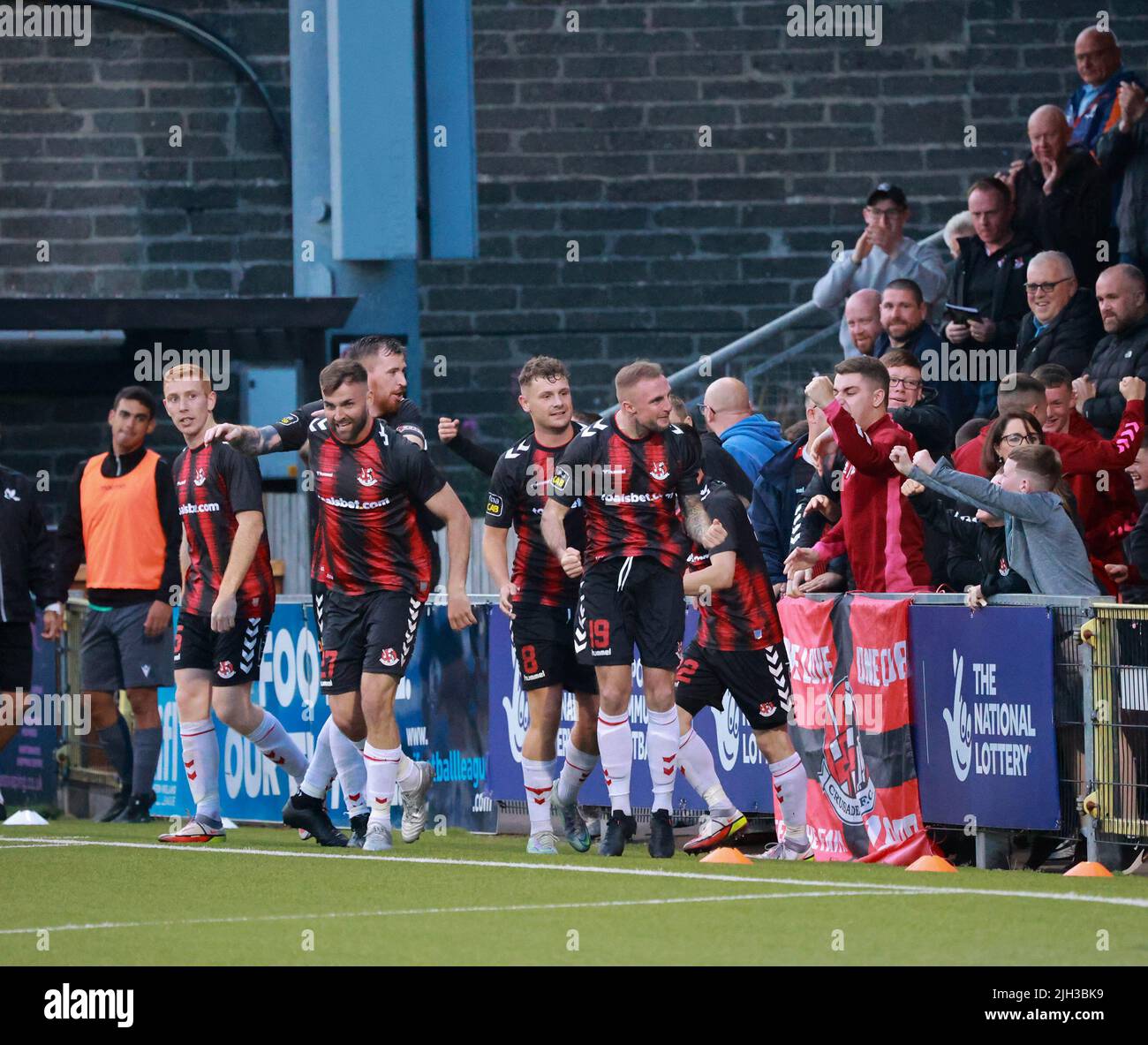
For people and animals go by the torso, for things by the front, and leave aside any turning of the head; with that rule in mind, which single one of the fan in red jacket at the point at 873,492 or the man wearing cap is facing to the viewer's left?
the fan in red jacket

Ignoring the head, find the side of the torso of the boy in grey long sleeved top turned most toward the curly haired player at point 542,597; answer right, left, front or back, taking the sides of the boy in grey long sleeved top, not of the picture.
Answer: front

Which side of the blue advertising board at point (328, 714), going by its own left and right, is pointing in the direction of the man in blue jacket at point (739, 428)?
left

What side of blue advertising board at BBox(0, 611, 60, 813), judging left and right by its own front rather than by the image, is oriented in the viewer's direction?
front

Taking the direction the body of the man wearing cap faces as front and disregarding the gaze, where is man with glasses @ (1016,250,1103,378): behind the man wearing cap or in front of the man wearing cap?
in front

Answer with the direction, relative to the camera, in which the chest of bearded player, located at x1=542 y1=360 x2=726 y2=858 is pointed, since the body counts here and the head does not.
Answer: toward the camera

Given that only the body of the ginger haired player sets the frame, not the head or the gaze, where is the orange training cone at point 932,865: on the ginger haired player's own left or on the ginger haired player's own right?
on the ginger haired player's own left

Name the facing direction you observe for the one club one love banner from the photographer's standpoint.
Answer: facing the viewer

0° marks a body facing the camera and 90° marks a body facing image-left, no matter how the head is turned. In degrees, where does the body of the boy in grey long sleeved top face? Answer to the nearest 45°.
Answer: approximately 90°

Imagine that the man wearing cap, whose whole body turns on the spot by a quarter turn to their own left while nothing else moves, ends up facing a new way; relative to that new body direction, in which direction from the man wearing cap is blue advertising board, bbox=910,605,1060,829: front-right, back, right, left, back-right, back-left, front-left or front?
right

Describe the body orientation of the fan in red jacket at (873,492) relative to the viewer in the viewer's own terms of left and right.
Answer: facing to the left of the viewer

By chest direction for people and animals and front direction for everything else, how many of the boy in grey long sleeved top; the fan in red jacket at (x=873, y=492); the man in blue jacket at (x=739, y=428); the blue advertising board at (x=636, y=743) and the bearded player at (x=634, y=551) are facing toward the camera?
2

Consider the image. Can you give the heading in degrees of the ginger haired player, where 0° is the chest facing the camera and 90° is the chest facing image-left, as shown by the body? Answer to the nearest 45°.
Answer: approximately 45°

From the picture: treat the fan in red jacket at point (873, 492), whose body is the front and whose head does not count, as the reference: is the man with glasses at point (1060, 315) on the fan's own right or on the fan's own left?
on the fan's own right

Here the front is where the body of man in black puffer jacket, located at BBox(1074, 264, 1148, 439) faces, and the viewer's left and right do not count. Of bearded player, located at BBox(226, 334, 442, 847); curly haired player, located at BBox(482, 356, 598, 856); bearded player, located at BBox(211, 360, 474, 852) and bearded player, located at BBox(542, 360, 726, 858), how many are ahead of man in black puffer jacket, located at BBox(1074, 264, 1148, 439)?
4

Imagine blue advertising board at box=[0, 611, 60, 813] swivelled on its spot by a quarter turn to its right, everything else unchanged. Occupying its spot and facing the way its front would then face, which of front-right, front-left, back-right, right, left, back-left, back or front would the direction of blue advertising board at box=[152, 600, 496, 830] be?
back-left

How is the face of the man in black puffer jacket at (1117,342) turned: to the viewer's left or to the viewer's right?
to the viewer's left

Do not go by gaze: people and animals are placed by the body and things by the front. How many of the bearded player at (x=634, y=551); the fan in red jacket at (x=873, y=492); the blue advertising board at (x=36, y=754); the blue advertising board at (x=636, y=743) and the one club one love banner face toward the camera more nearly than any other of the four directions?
4
